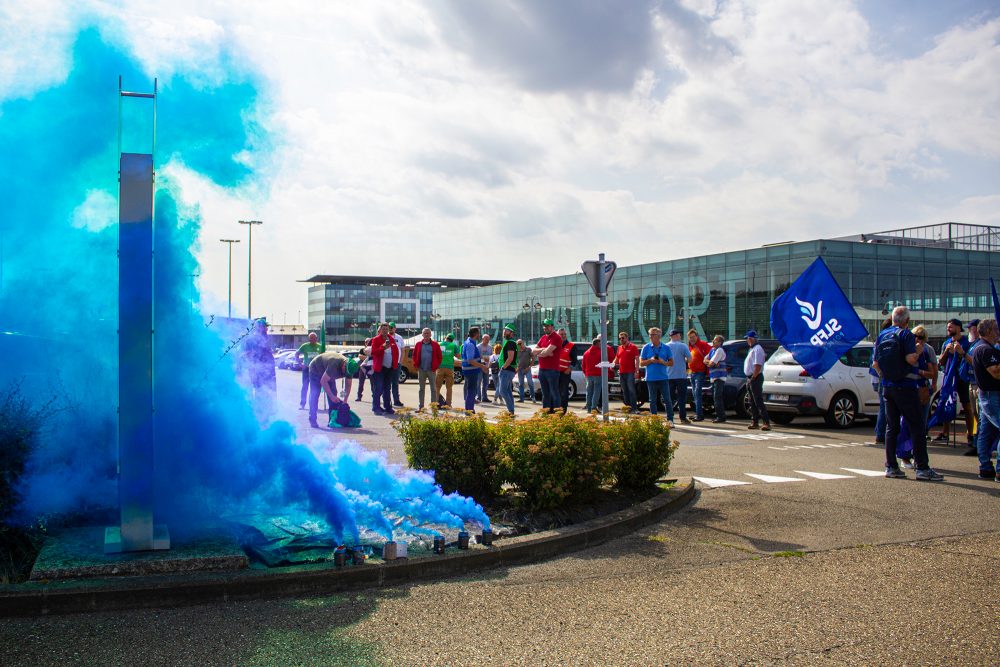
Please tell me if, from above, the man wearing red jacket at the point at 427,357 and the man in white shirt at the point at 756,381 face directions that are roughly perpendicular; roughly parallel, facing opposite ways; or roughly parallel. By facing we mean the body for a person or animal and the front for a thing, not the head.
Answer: roughly perpendicular

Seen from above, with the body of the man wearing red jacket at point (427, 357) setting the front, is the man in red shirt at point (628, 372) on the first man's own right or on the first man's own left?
on the first man's own left

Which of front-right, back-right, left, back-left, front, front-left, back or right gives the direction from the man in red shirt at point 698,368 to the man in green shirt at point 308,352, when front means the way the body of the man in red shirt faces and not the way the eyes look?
front-right

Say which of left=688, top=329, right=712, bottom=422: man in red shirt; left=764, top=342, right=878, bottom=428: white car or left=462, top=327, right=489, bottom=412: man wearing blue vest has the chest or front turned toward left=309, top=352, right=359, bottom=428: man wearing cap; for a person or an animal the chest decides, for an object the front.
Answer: the man in red shirt

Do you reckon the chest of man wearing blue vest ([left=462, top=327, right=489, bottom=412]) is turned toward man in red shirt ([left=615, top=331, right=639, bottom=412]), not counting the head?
yes

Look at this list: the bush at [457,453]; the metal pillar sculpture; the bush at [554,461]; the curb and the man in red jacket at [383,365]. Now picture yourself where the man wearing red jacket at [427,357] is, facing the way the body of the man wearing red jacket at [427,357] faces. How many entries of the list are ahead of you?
4

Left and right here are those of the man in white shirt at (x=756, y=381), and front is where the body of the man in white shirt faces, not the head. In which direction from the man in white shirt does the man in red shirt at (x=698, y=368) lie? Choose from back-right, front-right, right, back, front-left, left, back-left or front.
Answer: front-right

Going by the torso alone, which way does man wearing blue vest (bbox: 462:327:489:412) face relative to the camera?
to the viewer's right

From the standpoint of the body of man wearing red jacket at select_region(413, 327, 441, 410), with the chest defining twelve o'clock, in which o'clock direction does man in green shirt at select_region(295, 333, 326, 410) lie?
The man in green shirt is roughly at 3 o'clock from the man wearing red jacket.

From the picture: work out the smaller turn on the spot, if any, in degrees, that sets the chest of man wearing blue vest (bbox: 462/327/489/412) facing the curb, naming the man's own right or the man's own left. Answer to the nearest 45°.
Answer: approximately 90° to the man's own right

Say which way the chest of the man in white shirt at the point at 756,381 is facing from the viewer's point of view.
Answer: to the viewer's left

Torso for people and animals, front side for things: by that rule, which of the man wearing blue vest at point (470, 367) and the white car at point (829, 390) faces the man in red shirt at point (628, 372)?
the man wearing blue vest

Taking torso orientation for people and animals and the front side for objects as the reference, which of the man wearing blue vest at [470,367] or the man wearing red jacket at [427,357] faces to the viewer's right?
the man wearing blue vest at [470,367]

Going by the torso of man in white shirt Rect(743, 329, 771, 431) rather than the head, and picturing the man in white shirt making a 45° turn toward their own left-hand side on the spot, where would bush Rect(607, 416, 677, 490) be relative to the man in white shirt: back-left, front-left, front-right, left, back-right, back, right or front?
front-left

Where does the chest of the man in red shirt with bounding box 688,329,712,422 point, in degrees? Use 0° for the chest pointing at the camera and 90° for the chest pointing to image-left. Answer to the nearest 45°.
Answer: approximately 45°
